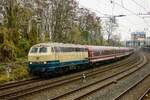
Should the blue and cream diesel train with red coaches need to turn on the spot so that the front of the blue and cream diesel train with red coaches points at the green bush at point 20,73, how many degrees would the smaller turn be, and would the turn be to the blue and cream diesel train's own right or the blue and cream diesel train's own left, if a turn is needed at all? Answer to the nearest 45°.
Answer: approximately 45° to the blue and cream diesel train's own right

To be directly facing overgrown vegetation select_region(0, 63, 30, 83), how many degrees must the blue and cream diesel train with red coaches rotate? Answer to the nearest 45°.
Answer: approximately 45° to its right

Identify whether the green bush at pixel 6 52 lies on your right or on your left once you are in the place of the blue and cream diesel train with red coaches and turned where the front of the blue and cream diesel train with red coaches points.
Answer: on your right

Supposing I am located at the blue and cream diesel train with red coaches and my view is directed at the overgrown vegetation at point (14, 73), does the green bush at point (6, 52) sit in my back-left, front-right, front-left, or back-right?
front-right

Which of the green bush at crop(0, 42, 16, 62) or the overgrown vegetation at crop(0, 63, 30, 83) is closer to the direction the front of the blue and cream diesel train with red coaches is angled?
the overgrown vegetation
